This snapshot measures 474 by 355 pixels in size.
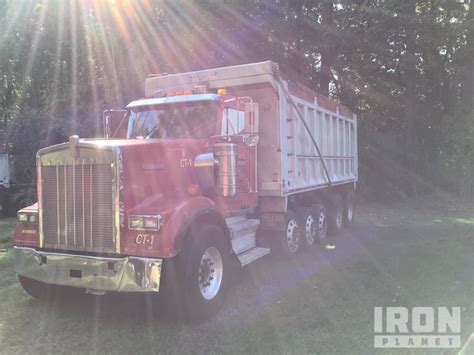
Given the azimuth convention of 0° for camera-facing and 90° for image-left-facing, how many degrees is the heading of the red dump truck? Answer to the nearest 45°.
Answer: approximately 45°
